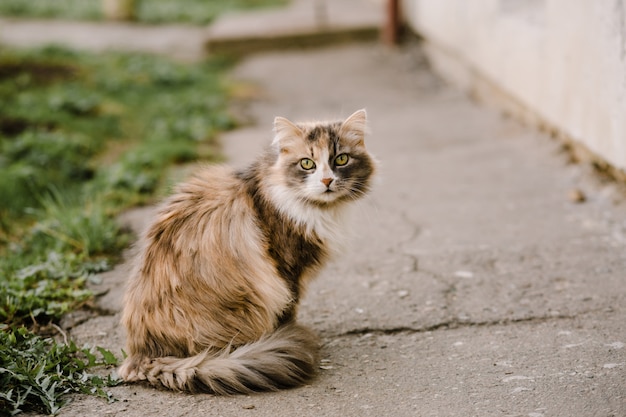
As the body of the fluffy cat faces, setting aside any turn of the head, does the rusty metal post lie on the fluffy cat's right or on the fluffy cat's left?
on the fluffy cat's left

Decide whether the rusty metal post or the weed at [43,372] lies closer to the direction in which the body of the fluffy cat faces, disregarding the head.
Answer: the rusty metal post

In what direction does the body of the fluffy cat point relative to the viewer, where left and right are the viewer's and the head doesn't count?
facing to the right of the viewer

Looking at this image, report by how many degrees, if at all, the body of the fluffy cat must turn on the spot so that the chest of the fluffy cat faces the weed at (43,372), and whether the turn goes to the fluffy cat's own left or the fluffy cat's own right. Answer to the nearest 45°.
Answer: approximately 180°

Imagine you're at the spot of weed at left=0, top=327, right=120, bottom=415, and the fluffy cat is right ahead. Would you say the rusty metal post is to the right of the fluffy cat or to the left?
left
